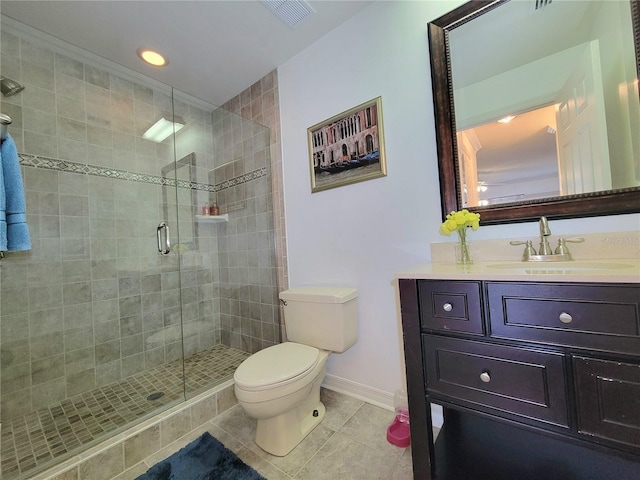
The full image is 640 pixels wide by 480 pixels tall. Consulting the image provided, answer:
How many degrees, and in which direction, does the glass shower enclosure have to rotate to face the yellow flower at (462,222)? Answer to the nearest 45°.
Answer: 0° — it already faces it

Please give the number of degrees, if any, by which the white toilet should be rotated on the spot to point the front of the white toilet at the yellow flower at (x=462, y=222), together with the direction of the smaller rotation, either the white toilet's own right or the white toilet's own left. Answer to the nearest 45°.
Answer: approximately 90° to the white toilet's own left

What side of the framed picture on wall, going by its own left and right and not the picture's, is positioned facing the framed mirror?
left

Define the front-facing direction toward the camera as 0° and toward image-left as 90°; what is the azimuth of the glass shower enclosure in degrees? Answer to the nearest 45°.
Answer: approximately 315°

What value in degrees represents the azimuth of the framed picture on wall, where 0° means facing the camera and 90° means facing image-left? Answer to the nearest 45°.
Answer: approximately 45°

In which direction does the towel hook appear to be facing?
to the viewer's right

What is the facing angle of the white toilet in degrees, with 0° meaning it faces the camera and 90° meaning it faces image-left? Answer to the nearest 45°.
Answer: approximately 45°
